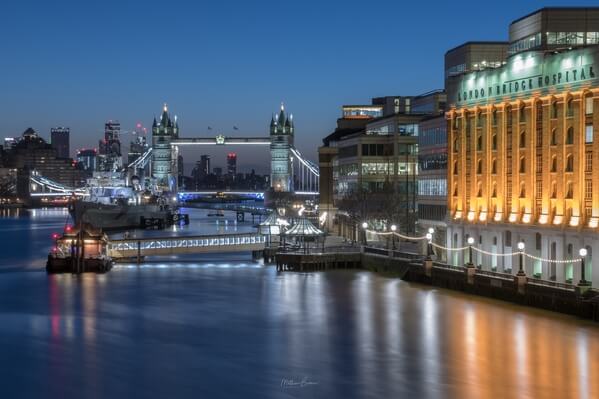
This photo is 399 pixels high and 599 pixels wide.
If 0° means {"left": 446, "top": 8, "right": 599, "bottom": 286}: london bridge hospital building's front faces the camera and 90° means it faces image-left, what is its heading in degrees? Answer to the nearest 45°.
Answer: approximately 45°
